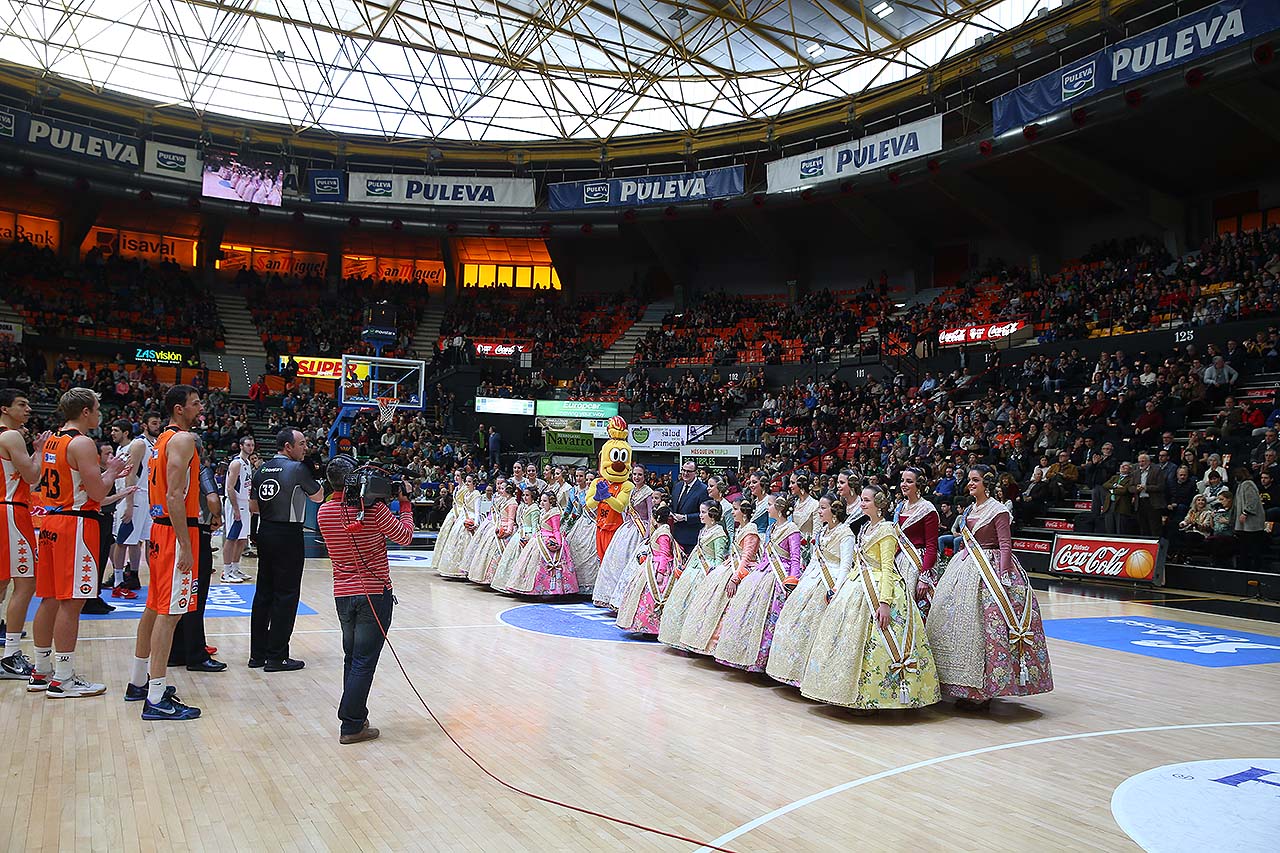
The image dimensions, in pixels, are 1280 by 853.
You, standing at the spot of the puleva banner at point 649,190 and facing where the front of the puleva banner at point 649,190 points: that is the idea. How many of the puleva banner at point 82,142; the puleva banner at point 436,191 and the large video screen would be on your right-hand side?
3

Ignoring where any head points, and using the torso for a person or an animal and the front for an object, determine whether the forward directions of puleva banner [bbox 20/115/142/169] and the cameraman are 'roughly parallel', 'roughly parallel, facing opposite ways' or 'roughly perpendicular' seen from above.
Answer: roughly perpendicular

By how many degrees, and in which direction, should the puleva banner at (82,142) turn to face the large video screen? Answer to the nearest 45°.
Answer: approximately 45° to its left

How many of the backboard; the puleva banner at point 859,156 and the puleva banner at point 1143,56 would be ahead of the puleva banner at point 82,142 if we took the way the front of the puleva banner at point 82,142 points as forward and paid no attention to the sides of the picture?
3

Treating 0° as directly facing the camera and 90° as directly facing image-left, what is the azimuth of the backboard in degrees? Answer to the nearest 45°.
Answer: approximately 0°

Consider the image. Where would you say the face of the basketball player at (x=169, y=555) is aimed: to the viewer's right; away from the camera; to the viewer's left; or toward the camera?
to the viewer's right

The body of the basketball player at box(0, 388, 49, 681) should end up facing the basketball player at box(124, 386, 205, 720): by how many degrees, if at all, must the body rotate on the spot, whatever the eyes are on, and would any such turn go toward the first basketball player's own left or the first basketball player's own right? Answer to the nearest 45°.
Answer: approximately 45° to the first basketball player's own right

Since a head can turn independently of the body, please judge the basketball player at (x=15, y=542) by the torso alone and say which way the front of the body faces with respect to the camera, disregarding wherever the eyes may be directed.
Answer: to the viewer's right
